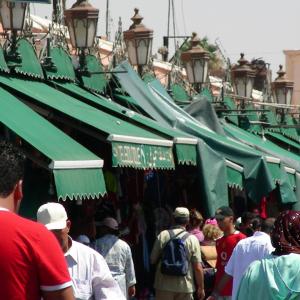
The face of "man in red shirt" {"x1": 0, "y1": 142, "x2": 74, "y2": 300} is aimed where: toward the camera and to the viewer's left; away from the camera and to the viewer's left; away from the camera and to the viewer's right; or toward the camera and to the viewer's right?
away from the camera and to the viewer's right

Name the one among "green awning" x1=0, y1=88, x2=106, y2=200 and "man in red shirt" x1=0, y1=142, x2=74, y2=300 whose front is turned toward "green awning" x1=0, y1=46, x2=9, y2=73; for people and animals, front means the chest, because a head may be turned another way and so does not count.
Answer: the man in red shirt

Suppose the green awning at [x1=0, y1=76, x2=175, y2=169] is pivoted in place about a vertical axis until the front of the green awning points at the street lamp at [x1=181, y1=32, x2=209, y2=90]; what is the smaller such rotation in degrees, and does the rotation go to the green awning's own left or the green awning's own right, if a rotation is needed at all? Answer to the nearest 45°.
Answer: approximately 135° to the green awning's own left

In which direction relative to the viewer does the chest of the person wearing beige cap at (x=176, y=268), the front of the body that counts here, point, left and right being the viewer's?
facing away from the viewer

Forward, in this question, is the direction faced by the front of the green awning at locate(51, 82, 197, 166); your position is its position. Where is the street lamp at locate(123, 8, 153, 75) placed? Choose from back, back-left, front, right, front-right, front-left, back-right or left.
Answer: back-left

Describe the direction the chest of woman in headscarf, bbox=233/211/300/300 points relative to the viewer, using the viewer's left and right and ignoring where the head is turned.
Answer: facing away from the viewer

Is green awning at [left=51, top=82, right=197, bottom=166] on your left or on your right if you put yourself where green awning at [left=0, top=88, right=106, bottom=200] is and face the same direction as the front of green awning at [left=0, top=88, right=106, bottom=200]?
on your left
